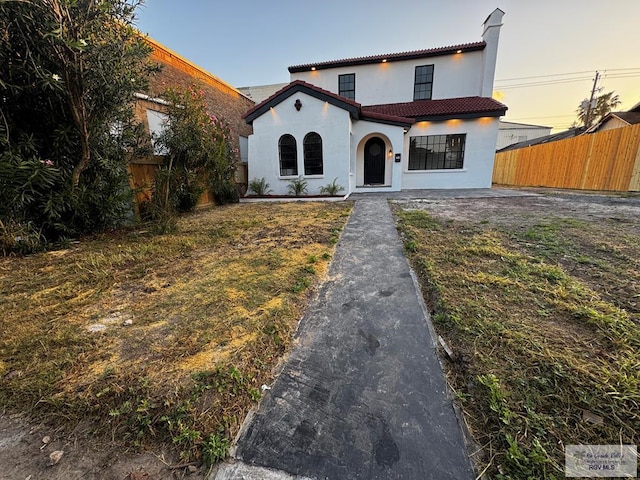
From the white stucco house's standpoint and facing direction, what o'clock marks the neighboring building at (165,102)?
The neighboring building is roughly at 2 o'clock from the white stucco house.

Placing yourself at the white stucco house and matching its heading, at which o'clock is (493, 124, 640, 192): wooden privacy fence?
The wooden privacy fence is roughly at 9 o'clock from the white stucco house.

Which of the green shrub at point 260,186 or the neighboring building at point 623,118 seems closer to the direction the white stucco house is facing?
the green shrub

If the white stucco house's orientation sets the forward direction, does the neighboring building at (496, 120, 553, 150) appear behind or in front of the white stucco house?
behind

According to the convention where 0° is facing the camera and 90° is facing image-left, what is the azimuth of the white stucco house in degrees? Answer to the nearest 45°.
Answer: approximately 0°

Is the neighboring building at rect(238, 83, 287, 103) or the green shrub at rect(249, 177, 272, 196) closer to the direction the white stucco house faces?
the green shrub

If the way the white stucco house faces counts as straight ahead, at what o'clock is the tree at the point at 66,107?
The tree is roughly at 1 o'clock from the white stucco house.

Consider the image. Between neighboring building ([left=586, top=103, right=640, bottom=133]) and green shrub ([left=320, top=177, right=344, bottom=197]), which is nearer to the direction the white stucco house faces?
the green shrub

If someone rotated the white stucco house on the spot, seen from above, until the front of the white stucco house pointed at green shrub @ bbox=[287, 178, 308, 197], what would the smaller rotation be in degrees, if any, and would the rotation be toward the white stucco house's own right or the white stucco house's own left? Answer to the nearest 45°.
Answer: approximately 45° to the white stucco house's own right

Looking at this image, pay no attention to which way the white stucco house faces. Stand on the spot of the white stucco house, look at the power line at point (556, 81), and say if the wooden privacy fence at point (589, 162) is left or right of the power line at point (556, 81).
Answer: right

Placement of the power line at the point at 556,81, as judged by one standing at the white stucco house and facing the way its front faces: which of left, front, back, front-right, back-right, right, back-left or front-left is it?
back-left
